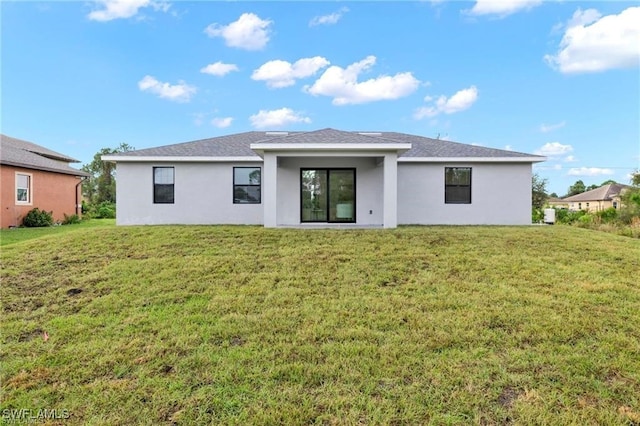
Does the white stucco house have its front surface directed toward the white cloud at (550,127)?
no

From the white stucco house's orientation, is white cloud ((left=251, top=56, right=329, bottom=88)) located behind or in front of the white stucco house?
in front

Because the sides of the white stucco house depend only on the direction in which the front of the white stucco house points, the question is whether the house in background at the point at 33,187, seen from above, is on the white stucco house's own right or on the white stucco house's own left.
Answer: on the white stucco house's own left

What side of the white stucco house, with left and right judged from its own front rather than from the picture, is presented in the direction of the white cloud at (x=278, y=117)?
front

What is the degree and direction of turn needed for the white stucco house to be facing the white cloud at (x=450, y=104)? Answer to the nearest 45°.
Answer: approximately 45° to its right

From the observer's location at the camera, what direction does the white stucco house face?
facing away from the viewer

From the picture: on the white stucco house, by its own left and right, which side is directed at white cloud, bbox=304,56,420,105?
front

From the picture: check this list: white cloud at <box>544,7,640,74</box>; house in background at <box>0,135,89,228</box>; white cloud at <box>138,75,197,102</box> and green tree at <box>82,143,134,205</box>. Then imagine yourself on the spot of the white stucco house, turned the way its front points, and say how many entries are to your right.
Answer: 1

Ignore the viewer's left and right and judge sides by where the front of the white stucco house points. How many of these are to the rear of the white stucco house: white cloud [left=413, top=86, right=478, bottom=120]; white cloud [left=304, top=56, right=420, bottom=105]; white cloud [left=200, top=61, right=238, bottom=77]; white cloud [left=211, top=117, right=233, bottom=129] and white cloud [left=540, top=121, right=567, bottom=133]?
0

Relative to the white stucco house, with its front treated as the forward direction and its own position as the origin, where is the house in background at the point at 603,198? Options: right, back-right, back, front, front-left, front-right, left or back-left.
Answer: front-right
